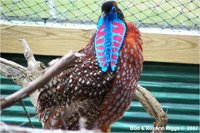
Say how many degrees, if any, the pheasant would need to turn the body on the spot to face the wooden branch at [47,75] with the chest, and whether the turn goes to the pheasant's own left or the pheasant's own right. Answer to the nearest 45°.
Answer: approximately 45° to the pheasant's own right

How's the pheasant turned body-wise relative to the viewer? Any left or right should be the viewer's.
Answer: facing the viewer and to the right of the viewer

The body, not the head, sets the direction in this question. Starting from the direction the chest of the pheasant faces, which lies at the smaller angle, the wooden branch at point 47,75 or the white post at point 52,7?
the wooden branch
